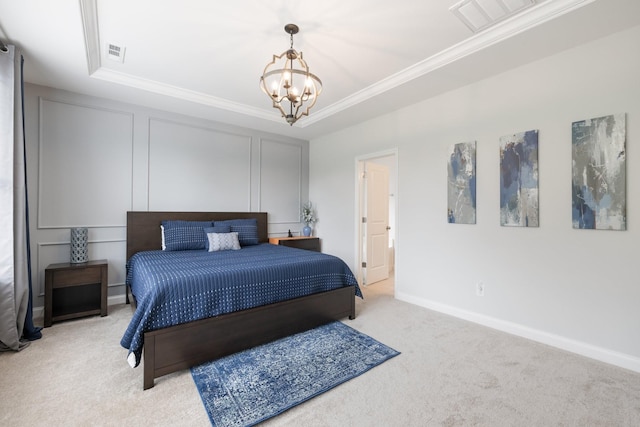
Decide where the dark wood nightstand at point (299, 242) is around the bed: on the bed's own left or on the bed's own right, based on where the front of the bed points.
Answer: on the bed's own left

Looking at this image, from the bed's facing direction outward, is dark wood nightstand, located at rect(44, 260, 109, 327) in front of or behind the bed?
behind

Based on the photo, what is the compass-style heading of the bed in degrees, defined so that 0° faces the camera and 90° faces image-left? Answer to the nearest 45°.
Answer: approximately 315°

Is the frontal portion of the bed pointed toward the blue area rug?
yes

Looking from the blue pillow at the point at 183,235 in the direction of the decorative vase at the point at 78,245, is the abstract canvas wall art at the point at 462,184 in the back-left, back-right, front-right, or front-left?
back-left

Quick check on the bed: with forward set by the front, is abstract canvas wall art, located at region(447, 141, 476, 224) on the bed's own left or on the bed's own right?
on the bed's own left
